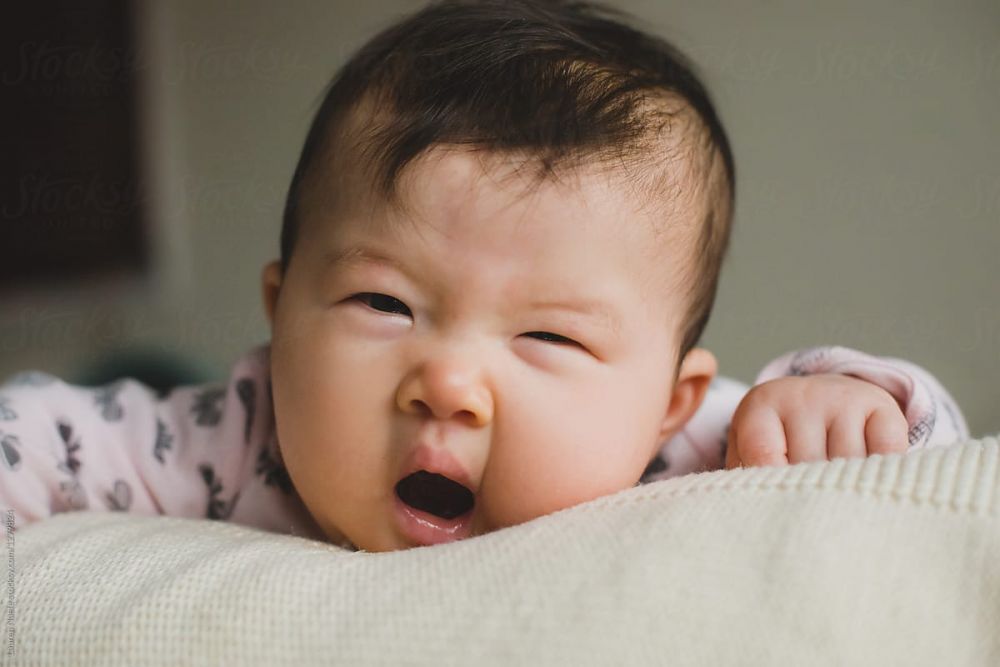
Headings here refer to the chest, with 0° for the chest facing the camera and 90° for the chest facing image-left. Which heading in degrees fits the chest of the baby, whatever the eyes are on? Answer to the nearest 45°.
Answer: approximately 0°
